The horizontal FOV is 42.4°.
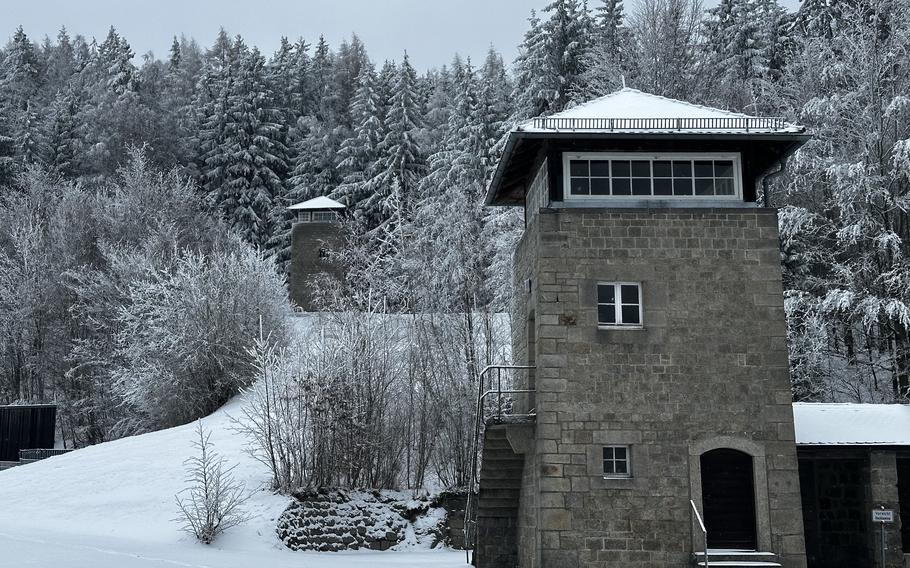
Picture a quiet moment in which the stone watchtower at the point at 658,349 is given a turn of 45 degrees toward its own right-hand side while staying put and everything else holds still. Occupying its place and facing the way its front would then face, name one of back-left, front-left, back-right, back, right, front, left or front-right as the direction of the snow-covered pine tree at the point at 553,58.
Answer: back-right

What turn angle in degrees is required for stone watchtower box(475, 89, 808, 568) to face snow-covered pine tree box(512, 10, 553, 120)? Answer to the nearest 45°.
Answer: approximately 180°

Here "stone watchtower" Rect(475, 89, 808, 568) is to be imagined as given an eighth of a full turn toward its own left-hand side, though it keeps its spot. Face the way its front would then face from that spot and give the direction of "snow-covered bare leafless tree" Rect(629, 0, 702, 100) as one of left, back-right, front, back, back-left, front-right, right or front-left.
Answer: back-left

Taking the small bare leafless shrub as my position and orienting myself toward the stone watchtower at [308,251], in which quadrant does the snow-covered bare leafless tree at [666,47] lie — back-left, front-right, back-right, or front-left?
front-right

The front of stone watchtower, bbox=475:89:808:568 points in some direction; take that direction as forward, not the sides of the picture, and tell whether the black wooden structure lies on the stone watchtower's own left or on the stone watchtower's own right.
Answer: on the stone watchtower's own right

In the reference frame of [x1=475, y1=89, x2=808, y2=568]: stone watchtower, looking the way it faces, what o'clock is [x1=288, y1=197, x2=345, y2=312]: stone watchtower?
[x1=288, y1=197, x2=345, y2=312]: stone watchtower is roughly at 5 o'clock from [x1=475, y1=89, x2=808, y2=568]: stone watchtower.

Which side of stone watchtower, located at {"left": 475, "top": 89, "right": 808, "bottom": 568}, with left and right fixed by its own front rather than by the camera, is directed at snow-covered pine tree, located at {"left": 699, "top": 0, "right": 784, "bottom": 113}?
back

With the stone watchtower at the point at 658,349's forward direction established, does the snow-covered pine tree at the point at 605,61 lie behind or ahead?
behind

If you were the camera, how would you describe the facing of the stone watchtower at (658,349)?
facing the viewer

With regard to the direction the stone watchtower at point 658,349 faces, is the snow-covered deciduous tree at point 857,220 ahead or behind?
behind

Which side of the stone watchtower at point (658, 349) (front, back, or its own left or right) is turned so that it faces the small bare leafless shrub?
right
